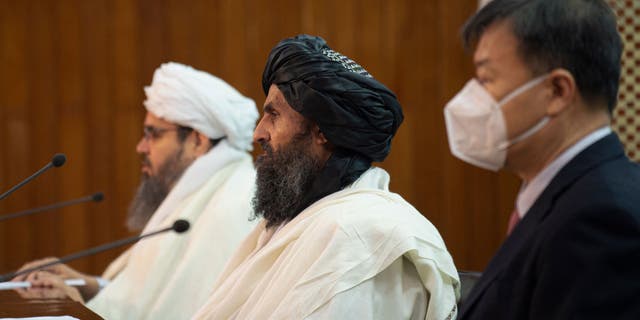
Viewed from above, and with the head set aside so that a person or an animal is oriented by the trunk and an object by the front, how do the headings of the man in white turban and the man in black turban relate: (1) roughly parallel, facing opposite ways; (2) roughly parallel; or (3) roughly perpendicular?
roughly parallel

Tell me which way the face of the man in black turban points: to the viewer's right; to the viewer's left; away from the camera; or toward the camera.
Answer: to the viewer's left

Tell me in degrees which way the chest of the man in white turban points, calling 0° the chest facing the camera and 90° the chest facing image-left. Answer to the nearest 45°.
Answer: approximately 90°

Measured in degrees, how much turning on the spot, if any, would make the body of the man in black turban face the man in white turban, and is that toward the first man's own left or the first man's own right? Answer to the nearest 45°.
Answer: approximately 45° to the first man's own right

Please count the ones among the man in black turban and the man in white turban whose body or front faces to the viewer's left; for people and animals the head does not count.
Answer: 2

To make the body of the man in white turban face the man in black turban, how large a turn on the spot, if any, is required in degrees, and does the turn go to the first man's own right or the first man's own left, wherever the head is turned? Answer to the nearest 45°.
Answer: approximately 90° to the first man's own left

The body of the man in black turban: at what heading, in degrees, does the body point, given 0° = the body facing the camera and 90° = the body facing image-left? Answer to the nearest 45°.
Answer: approximately 90°

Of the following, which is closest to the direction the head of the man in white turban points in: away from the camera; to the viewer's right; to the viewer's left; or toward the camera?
to the viewer's left
